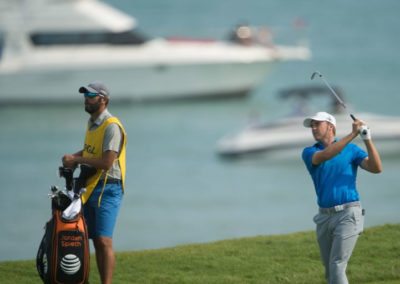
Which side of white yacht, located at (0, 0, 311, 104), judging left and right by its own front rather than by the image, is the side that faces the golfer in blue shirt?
right

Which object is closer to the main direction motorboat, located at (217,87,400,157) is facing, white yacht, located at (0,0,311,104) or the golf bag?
the white yacht

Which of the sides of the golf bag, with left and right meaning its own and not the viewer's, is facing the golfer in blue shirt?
left

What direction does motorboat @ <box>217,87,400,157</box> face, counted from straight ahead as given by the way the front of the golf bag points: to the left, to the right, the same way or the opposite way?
to the right

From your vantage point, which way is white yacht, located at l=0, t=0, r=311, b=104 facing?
to the viewer's right

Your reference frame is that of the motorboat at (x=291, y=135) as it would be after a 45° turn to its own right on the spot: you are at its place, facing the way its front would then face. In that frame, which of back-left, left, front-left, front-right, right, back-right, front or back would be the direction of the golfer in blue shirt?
back-left

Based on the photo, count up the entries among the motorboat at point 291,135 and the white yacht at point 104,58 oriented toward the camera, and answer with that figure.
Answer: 0

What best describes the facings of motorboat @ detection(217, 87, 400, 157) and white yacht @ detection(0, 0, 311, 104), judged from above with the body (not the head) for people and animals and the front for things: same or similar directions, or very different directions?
very different directions

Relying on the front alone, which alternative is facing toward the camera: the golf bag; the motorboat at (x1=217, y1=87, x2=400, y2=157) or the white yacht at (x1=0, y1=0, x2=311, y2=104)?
the golf bag

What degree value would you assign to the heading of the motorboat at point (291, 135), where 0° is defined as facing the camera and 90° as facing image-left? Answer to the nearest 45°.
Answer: approximately 90°

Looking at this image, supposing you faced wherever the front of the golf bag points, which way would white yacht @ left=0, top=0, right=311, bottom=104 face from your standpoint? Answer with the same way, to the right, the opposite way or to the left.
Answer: to the left

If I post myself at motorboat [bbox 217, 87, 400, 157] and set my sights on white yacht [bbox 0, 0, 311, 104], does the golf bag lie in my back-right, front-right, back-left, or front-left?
back-left

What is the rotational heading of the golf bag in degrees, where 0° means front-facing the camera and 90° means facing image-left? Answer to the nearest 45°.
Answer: approximately 0°

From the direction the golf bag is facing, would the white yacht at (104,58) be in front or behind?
behind

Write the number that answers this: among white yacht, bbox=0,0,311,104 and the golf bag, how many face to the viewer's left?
0
